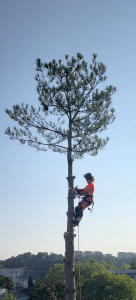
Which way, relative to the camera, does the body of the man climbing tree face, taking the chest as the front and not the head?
to the viewer's left
